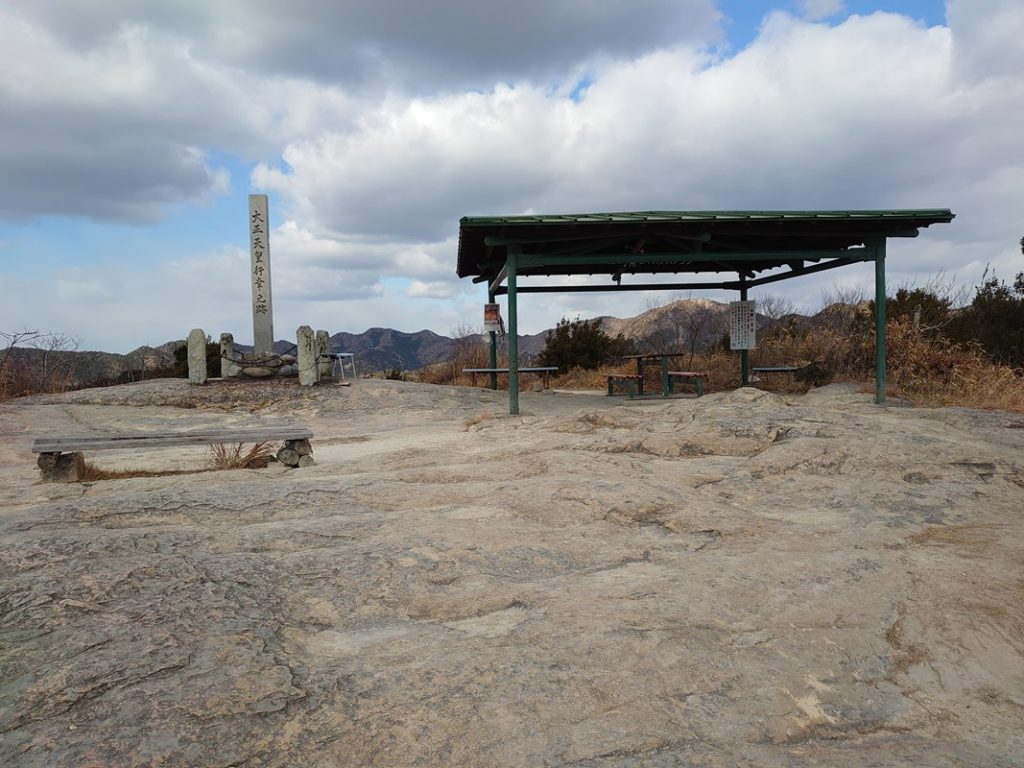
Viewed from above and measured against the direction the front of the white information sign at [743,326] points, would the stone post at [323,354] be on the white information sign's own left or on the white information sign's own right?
on the white information sign's own right

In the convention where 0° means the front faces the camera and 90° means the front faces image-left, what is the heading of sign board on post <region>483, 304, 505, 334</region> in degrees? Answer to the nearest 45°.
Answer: approximately 0°

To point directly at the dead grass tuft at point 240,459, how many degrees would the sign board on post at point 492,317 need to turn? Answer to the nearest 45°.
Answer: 0° — it already faces it

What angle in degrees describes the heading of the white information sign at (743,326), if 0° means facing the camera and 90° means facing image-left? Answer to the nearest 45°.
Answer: approximately 0°

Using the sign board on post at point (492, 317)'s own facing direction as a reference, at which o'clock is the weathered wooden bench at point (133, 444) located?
The weathered wooden bench is roughly at 1 o'clock from the sign board on post.

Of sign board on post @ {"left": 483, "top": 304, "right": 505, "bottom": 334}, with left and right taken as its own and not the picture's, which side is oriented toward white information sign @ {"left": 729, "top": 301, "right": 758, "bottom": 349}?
left

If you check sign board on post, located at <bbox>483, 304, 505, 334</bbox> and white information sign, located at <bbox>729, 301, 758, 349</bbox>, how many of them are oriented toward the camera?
2

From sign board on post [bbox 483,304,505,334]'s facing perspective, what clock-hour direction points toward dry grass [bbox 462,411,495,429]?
The dry grass is roughly at 12 o'clock from the sign board on post.

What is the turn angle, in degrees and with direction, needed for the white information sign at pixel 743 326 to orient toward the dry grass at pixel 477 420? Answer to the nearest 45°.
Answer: approximately 45° to its right

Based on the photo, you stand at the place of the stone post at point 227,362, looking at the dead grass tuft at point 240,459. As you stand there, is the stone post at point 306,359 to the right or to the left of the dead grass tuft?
left
